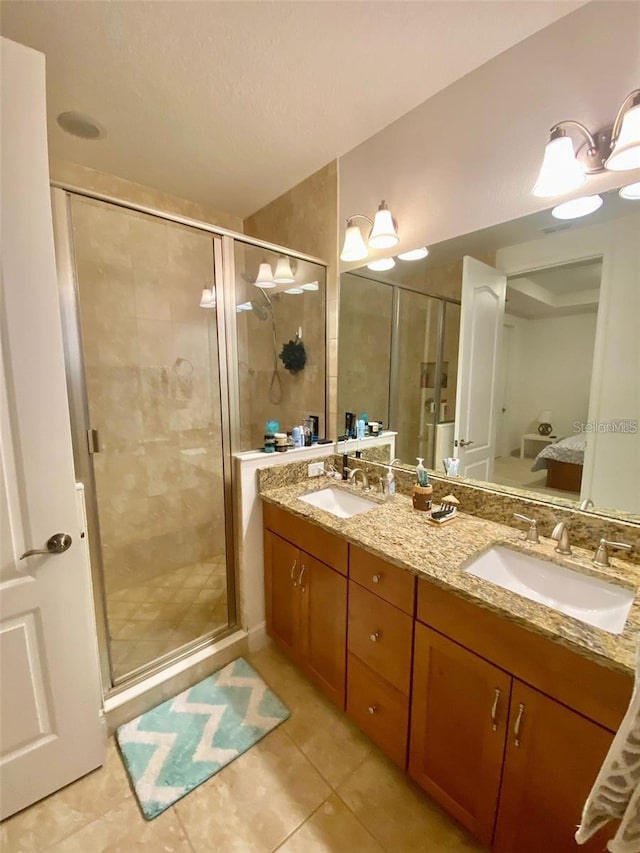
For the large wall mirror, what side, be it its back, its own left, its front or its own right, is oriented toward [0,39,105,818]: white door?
front

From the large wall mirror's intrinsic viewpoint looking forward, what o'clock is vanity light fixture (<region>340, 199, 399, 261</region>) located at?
The vanity light fixture is roughly at 2 o'clock from the large wall mirror.

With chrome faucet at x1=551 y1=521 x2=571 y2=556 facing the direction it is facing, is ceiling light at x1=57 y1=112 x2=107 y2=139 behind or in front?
in front

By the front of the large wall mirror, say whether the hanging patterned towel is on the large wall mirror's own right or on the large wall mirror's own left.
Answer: on the large wall mirror's own left

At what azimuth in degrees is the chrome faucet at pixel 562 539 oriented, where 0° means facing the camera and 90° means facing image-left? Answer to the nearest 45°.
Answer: approximately 45°

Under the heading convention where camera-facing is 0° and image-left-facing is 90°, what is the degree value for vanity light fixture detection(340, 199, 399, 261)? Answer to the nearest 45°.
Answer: approximately 45°
